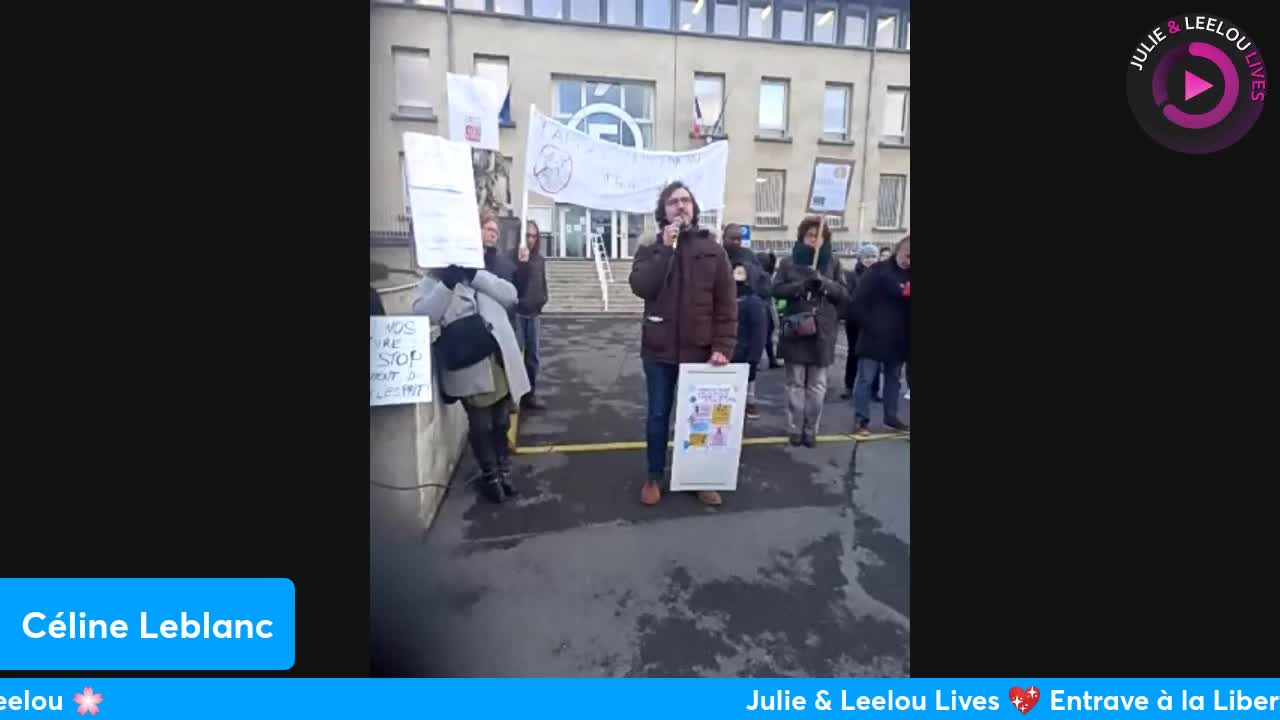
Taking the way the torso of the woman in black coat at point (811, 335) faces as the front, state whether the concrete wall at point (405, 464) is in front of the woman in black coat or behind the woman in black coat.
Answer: in front

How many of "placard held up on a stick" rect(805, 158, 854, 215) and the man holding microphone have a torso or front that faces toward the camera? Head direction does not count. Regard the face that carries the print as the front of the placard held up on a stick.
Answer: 2

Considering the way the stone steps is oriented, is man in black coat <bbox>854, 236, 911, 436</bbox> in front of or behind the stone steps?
in front
